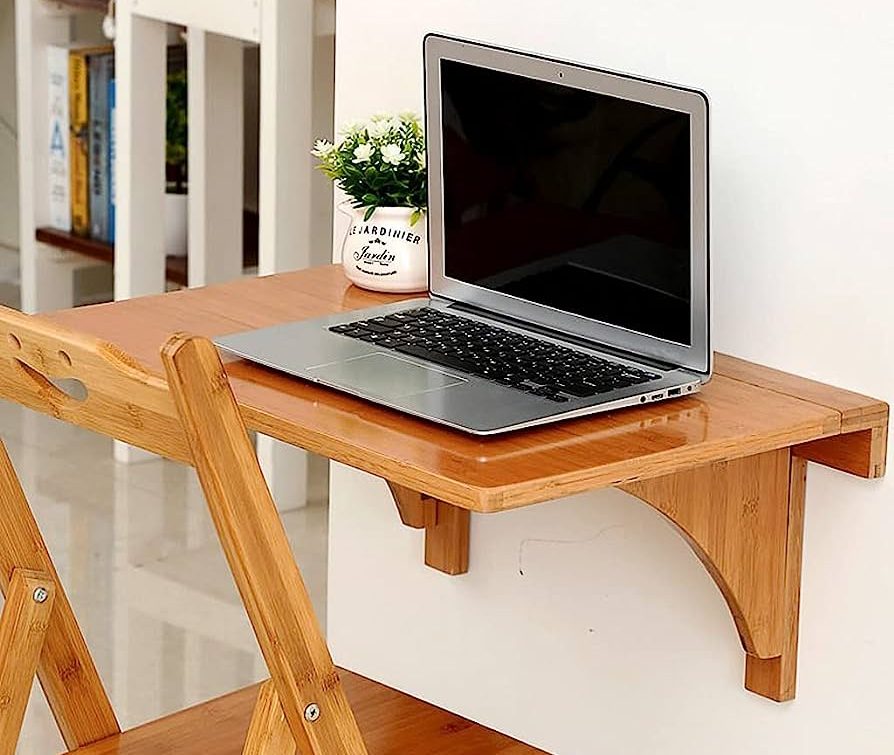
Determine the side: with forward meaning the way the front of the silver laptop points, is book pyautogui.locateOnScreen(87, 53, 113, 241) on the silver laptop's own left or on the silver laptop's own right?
on the silver laptop's own right

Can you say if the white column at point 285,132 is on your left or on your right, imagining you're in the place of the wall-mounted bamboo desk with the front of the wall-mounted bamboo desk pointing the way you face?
on your right

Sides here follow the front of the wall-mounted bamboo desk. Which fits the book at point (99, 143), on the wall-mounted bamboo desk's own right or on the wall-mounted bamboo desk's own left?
on the wall-mounted bamboo desk's own right

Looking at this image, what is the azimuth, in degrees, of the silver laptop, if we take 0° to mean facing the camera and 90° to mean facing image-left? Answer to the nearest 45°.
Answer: approximately 45°

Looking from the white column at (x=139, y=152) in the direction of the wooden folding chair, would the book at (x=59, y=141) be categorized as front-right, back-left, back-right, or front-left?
back-right

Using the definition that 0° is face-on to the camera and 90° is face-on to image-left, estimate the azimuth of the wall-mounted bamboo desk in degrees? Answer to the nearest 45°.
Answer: approximately 45°

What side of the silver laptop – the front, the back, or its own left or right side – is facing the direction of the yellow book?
right

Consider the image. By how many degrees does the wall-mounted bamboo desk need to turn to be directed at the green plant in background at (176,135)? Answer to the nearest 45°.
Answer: approximately 135° to its right

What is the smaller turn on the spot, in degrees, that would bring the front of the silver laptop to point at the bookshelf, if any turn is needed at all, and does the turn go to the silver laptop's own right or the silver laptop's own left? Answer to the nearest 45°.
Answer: approximately 135° to the silver laptop's own right

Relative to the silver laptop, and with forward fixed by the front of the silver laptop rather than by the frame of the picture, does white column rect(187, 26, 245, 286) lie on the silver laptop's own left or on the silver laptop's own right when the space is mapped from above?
on the silver laptop's own right
